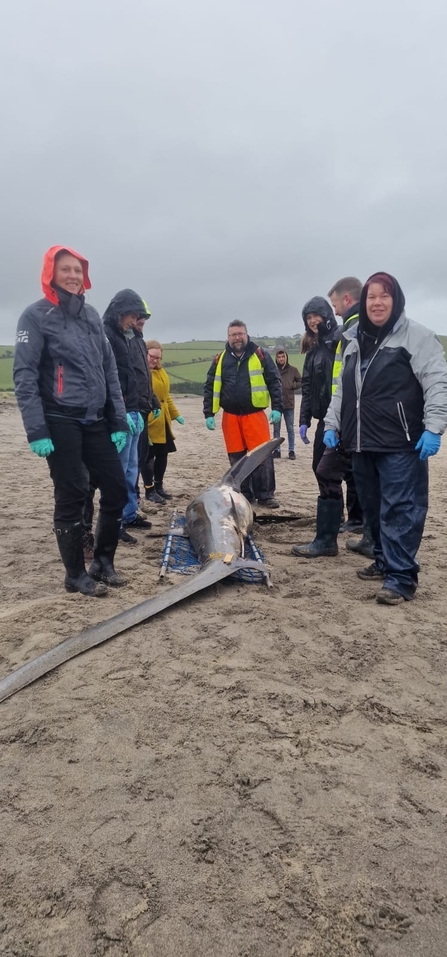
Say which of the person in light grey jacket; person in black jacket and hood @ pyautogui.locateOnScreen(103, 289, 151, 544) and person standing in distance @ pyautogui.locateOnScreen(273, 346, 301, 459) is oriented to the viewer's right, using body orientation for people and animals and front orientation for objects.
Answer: the person in black jacket and hood

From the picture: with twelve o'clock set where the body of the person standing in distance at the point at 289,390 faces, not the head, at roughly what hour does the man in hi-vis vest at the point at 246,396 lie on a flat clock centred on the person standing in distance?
The man in hi-vis vest is roughly at 12 o'clock from the person standing in distance.

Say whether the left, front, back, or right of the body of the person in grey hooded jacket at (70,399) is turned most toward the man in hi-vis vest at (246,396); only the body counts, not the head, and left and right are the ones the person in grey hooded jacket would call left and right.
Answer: left

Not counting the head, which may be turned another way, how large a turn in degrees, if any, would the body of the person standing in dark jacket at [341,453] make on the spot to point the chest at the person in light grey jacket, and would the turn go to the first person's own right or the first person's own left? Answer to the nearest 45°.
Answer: approximately 90° to the first person's own left

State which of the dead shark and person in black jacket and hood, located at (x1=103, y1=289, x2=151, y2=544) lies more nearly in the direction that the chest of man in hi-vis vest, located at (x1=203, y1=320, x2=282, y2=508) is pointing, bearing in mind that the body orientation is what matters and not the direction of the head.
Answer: the dead shark

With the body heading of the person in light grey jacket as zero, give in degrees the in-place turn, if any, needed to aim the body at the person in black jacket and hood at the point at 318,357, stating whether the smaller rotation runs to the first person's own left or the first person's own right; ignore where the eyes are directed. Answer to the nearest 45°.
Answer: approximately 135° to the first person's own right

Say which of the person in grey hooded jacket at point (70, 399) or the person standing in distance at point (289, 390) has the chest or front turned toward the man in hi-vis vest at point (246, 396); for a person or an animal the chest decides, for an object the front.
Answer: the person standing in distance
